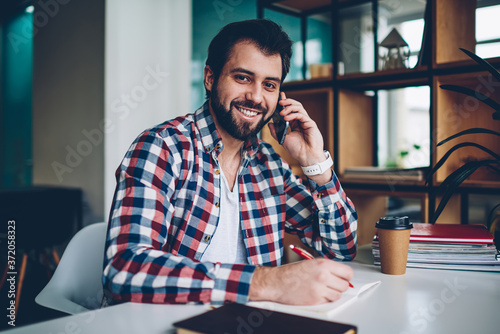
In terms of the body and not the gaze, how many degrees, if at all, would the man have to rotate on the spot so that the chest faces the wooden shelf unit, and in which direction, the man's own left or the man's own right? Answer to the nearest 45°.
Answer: approximately 90° to the man's own left

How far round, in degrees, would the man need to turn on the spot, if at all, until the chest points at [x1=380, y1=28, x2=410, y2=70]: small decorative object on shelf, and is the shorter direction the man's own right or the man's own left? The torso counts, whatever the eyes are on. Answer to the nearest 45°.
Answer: approximately 90° to the man's own left

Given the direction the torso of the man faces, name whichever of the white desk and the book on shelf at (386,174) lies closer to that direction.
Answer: the white desk

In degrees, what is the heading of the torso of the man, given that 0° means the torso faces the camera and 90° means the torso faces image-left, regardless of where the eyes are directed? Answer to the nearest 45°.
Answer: approximately 315°

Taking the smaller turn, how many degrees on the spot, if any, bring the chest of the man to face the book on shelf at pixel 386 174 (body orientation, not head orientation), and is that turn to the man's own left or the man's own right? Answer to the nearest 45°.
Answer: approximately 90° to the man's own left
